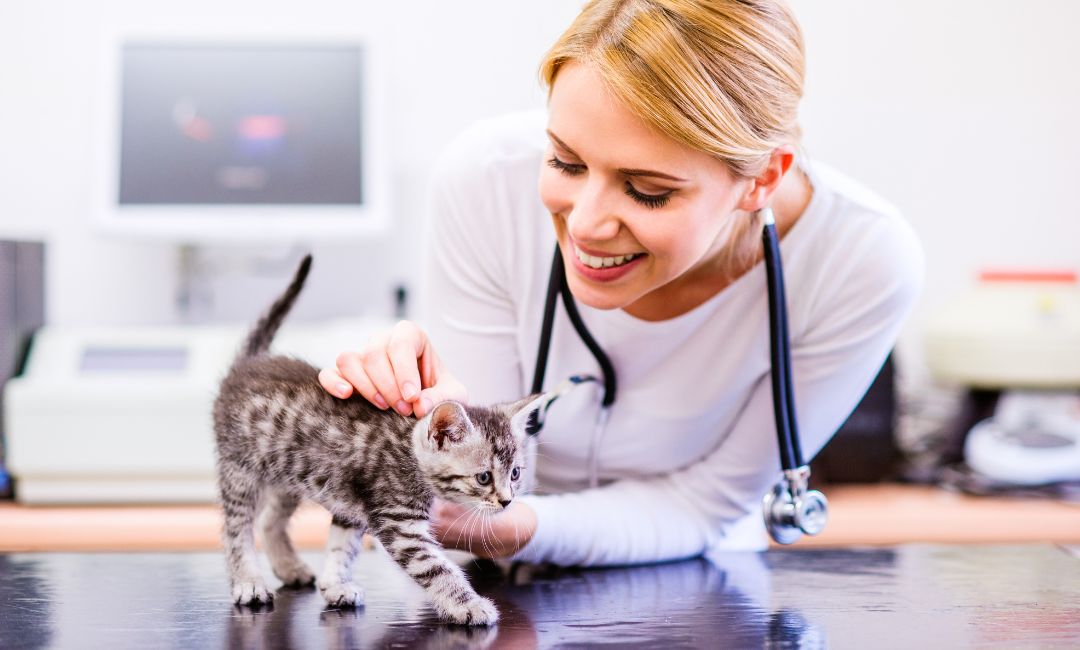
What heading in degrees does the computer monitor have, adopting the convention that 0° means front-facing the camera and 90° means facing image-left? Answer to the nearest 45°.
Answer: approximately 0°

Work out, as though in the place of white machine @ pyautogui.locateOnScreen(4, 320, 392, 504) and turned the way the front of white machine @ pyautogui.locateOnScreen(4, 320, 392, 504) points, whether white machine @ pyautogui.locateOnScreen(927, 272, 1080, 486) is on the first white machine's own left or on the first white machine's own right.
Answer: on the first white machine's own left

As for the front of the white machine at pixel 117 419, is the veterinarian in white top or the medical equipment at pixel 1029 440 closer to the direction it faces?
the veterinarian in white top

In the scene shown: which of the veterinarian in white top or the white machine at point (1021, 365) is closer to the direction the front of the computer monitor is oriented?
the veterinarian in white top

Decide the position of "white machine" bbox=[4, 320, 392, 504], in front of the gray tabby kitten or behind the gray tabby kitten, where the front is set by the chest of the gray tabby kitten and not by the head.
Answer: behind

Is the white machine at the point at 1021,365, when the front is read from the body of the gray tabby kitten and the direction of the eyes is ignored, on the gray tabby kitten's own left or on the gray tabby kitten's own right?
on the gray tabby kitten's own left

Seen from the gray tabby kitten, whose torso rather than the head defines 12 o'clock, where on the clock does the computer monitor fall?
The computer monitor is roughly at 7 o'clock from the gray tabby kitten.

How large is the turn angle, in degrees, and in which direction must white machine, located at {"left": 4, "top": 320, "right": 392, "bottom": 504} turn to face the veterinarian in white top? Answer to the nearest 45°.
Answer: approximately 45° to its left

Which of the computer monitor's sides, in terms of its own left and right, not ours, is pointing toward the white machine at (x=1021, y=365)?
left

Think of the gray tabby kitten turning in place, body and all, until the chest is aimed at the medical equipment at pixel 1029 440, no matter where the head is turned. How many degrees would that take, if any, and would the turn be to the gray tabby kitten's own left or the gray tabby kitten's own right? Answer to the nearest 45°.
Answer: approximately 90° to the gray tabby kitten's own left

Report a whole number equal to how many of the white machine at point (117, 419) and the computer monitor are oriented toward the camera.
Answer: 2
